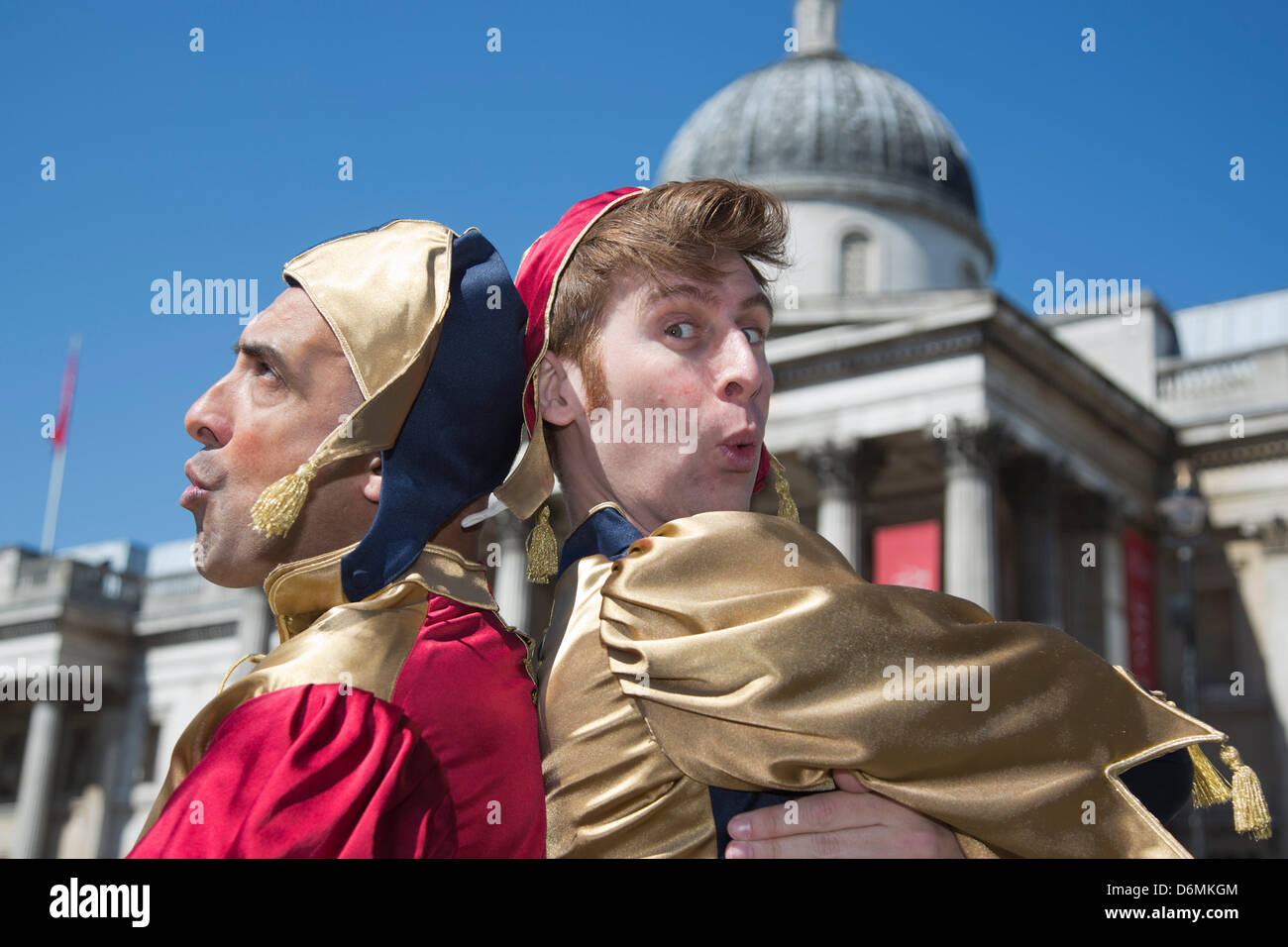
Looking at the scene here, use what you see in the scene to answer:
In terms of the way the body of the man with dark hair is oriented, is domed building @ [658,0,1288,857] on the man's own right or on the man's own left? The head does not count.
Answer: on the man's own right

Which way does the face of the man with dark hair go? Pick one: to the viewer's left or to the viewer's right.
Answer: to the viewer's left

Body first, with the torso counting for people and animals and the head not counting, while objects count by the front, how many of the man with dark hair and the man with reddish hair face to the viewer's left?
1

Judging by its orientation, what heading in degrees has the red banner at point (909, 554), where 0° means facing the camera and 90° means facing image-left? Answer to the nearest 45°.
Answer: approximately 45°

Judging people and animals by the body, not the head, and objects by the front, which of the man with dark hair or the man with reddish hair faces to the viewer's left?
the man with dark hair

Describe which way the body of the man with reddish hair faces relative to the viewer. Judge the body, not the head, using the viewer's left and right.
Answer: facing to the right of the viewer

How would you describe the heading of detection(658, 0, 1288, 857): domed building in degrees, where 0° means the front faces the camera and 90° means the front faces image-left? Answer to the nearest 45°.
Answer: approximately 45°

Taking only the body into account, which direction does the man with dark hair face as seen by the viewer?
to the viewer's left

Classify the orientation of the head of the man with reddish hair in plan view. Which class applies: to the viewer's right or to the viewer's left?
to the viewer's right

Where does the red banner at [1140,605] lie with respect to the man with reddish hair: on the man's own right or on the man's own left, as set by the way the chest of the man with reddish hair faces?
on the man's own left
